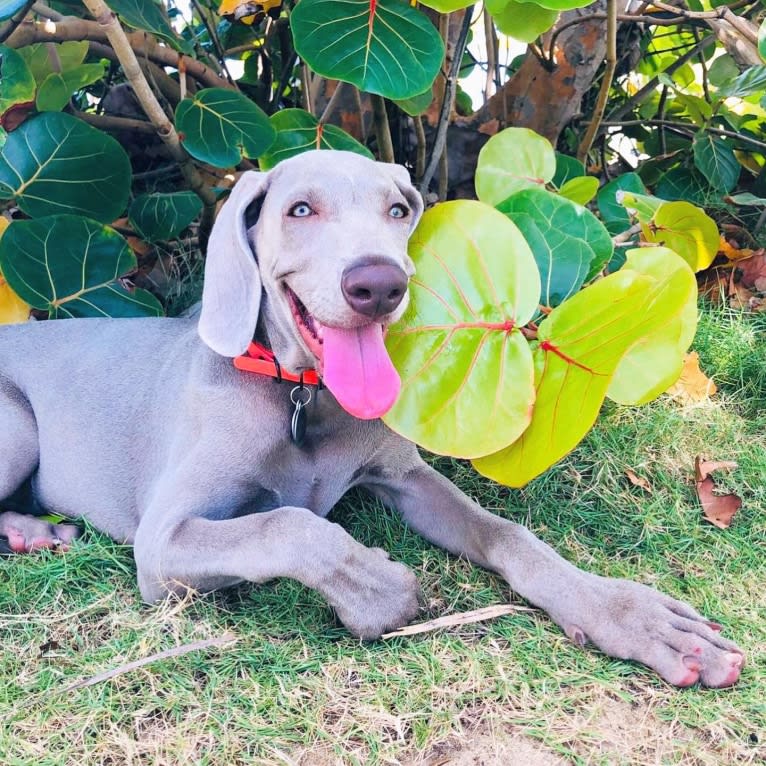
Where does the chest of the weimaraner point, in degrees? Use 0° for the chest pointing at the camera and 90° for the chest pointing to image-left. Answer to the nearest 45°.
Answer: approximately 315°

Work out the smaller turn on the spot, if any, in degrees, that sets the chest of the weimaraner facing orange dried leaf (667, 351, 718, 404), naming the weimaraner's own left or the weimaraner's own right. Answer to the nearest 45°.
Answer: approximately 90° to the weimaraner's own left

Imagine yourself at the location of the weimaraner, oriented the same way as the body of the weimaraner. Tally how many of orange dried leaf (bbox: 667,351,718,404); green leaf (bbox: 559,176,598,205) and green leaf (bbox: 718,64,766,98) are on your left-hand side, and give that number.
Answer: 3

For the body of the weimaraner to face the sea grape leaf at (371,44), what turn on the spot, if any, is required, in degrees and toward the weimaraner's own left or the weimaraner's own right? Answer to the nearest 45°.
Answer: approximately 135° to the weimaraner's own left

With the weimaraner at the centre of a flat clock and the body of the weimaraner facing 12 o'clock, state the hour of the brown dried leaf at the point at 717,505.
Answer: The brown dried leaf is roughly at 10 o'clock from the weimaraner.

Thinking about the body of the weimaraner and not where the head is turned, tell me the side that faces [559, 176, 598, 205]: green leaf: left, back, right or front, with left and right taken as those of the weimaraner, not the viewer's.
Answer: left
